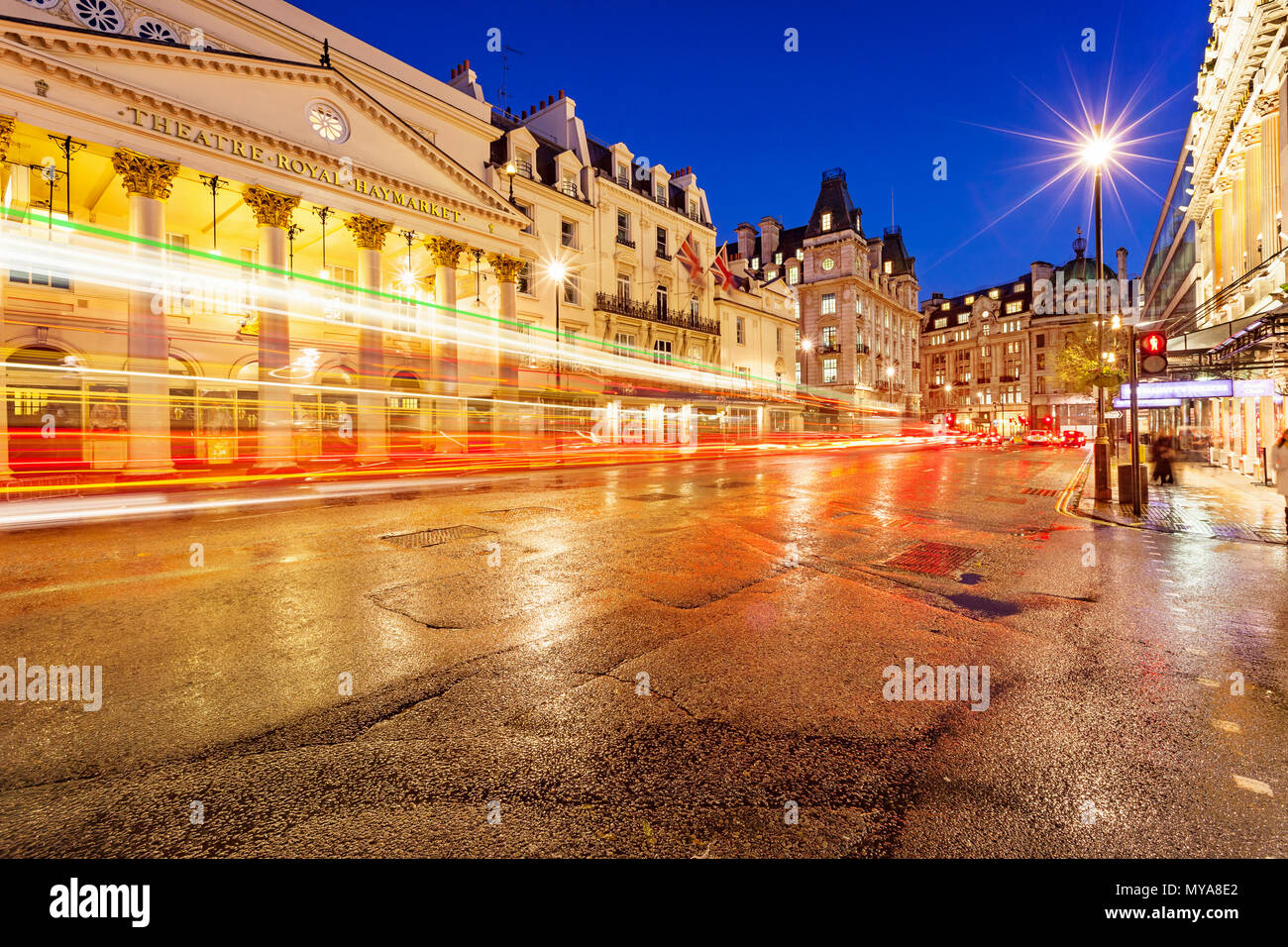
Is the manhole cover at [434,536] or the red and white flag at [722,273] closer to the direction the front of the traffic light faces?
the manhole cover

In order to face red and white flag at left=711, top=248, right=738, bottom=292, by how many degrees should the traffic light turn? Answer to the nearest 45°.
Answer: approximately 135° to its right

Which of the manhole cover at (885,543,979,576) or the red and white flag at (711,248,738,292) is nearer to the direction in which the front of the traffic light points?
the manhole cover

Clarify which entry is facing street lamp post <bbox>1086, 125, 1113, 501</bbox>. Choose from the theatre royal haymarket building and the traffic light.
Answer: the theatre royal haymarket building

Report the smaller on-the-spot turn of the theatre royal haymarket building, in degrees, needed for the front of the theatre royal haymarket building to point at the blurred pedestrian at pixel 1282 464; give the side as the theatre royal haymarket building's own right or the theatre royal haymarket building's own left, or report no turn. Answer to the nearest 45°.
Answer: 0° — it already faces them

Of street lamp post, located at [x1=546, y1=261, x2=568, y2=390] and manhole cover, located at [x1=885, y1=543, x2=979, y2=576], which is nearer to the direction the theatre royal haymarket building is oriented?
the manhole cover

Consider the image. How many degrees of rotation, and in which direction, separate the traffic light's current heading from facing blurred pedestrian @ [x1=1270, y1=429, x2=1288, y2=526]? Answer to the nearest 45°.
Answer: approximately 45° to its left

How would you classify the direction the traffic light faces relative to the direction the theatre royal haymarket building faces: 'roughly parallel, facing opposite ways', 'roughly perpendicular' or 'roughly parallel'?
roughly perpendicular

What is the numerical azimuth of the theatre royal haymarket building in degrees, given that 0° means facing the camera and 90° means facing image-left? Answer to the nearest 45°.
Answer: approximately 315°
